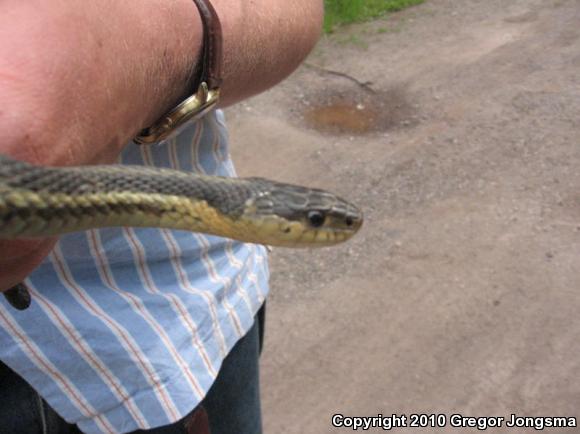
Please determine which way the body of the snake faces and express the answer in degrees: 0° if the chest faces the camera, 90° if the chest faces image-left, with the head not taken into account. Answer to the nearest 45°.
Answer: approximately 270°
